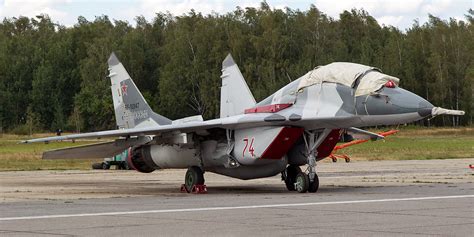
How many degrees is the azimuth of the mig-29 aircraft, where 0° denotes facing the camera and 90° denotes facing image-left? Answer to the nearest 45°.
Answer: approximately 315°
